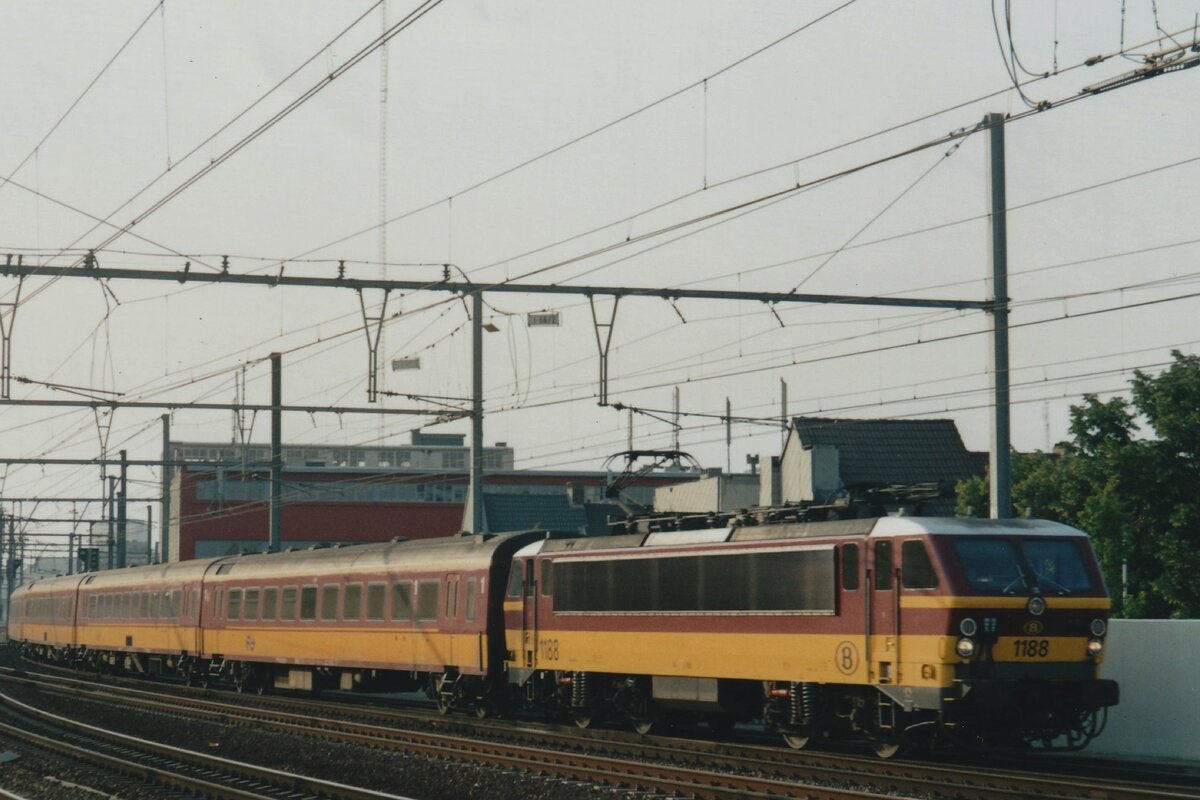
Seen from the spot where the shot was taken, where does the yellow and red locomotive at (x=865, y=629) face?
facing the viewer and to the right of the viewer
